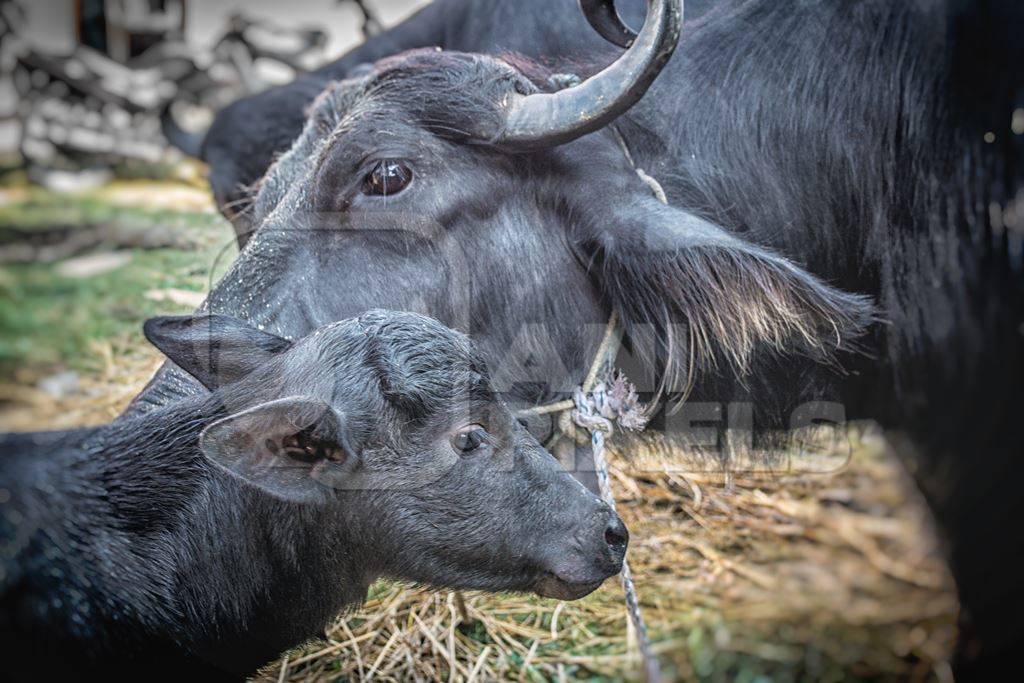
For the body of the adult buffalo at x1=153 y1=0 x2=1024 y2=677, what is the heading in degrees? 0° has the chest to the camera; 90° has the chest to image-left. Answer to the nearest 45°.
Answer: approximately 90°

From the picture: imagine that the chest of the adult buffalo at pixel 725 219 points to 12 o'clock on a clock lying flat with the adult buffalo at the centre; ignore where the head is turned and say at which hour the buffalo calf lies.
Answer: The buffalo calf is roughly at 11 o'clock from the adult buffalo.

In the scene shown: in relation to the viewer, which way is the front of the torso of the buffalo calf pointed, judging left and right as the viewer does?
facing to the right of the viewer

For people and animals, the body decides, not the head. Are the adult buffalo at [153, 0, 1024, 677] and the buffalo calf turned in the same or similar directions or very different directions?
very different directions

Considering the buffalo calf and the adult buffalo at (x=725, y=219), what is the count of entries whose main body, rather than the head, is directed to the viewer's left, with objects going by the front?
1

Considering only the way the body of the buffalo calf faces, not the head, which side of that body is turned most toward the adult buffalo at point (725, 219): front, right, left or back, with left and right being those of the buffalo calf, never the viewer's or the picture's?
front
